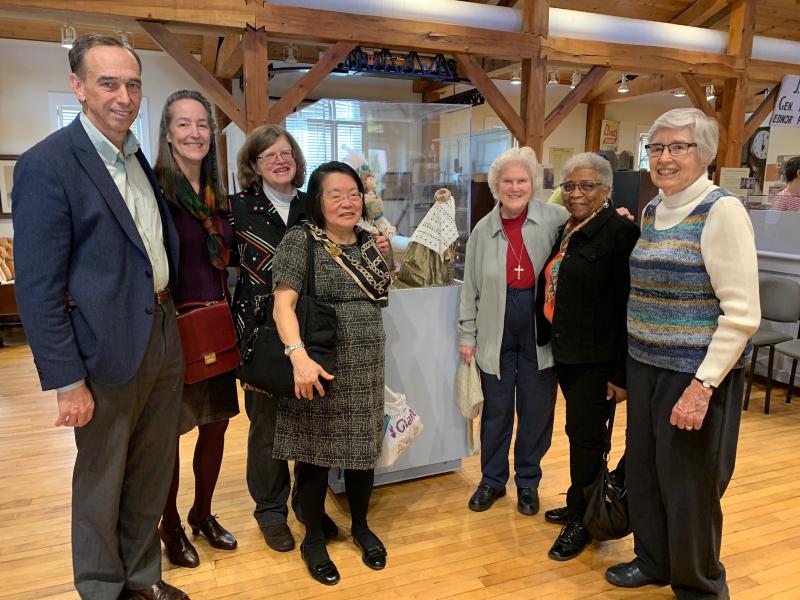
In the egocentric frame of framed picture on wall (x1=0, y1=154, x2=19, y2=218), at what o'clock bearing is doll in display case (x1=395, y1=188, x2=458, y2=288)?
The doll in display case is roughly at 1 o'clock from the framed picture on wall.

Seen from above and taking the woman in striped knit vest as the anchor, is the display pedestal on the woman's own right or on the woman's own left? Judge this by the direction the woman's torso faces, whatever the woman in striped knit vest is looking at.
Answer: on the woman's own right

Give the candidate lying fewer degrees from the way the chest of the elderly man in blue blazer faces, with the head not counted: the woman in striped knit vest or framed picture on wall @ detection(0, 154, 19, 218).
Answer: the woman in striped knit vest

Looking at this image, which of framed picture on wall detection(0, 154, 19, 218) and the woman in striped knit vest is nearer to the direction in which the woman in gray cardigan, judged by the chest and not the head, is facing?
the woman in striped knit vest

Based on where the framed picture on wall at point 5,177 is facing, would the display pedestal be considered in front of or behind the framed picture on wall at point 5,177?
in front

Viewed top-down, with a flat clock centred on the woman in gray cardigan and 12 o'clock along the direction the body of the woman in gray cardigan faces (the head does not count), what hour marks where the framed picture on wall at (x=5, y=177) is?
The framed picture on wall is roughly at 4 o'clock from the woman in gray cardigan.

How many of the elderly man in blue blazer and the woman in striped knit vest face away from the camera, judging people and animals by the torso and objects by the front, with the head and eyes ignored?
0

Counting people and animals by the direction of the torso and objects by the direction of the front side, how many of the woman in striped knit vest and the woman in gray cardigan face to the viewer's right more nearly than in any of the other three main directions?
0

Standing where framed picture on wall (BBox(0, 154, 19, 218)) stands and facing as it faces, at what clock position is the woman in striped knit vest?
The woman in striped knit vest is roughly at 1 o'clock from the framed picture on wall.
